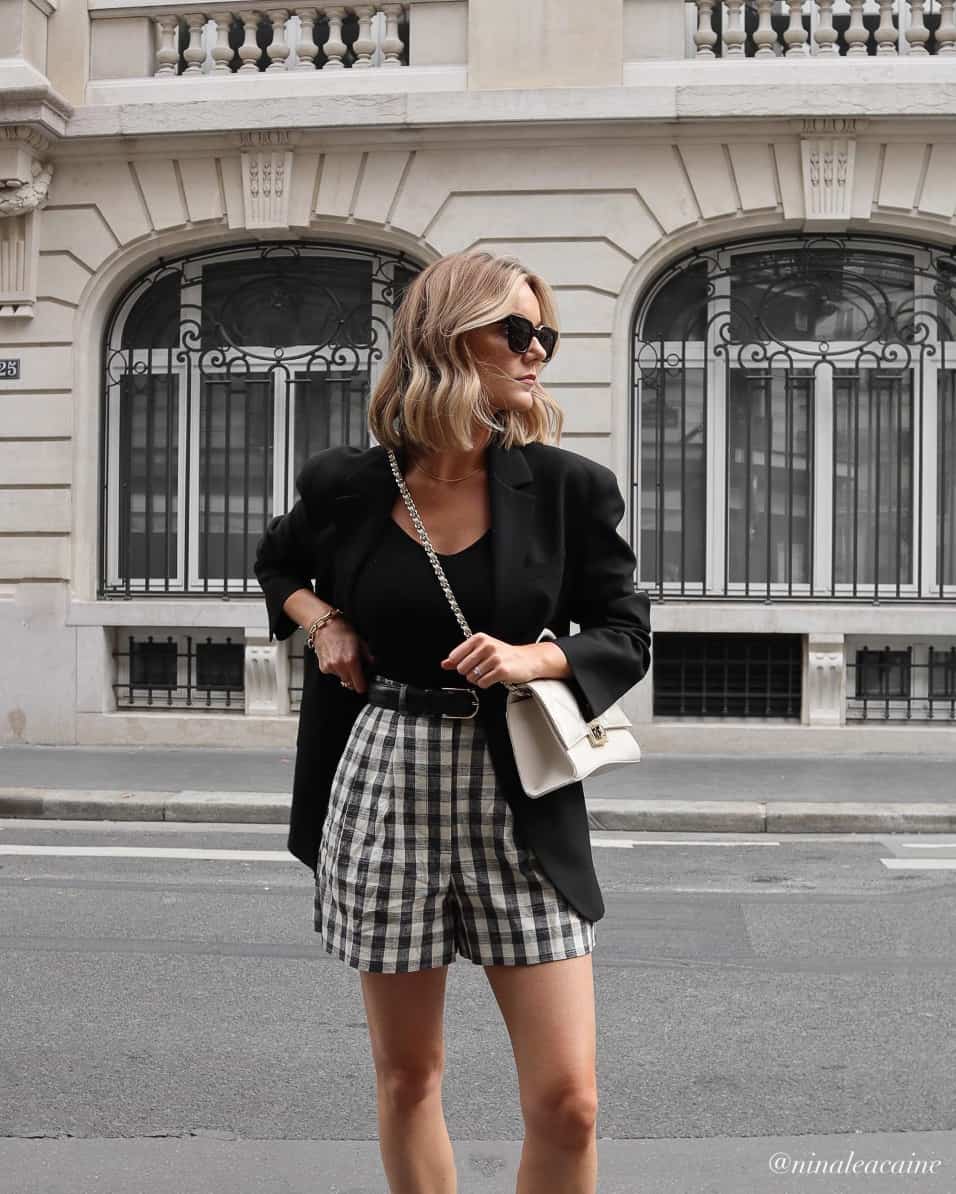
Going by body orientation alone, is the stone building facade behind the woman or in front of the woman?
behind

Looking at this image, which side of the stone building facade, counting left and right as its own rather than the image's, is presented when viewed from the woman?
front

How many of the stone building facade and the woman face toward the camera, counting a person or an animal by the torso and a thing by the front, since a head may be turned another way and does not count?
2

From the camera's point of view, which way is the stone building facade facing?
toward the camera

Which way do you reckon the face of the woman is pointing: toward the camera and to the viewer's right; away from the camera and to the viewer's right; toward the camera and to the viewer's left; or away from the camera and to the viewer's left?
toward the camera and to the viewer's right

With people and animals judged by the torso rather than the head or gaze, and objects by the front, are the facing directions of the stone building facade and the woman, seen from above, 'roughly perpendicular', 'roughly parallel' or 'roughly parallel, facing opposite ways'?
roughly parallel

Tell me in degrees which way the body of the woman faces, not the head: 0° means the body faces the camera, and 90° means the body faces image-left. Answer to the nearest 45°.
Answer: approximately 0°
